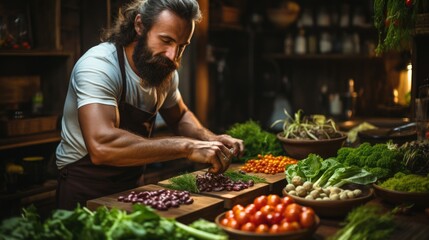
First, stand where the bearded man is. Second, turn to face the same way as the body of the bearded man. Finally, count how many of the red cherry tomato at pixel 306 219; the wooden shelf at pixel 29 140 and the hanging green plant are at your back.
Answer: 1

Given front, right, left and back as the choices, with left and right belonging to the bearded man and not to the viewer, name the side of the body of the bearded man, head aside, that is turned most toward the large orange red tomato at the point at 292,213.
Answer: front

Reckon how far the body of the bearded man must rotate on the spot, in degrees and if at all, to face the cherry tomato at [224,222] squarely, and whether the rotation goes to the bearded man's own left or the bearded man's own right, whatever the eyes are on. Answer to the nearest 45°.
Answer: approximately 45° to the bearded man's own right

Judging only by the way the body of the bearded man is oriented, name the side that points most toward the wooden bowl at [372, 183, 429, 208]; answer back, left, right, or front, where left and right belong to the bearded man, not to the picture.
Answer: front

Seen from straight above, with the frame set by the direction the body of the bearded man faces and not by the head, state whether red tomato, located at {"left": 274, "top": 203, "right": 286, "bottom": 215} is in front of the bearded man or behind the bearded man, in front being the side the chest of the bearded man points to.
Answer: in front

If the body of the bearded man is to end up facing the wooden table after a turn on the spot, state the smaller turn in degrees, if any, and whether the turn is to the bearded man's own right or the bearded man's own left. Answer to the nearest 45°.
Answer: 0° — they already face it

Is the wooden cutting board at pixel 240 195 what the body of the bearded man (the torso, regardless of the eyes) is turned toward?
yes

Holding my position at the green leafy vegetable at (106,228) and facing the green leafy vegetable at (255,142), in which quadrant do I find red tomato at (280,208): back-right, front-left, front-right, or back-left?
front-right

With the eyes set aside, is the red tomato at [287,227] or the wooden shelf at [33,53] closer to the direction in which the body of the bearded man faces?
the red tomato

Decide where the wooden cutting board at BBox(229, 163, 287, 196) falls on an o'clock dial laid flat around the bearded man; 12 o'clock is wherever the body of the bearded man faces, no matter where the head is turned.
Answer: The wooden cutting board is roughly at 11 o'clock from the bearded man.

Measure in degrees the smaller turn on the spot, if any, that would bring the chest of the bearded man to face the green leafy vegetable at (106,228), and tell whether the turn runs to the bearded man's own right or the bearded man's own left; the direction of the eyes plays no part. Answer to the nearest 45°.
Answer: approximately 45° to the bearded man's own right

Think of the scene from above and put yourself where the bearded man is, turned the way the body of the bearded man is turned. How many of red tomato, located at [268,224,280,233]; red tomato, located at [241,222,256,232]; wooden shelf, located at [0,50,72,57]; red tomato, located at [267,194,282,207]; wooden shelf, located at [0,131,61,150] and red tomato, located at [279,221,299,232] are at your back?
2

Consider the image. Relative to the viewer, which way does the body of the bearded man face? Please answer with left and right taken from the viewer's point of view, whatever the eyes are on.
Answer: facing the viewer and to the right of the viewer

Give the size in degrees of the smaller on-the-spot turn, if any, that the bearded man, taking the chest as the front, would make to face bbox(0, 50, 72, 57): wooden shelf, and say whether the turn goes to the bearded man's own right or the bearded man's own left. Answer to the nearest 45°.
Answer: approximately 180°

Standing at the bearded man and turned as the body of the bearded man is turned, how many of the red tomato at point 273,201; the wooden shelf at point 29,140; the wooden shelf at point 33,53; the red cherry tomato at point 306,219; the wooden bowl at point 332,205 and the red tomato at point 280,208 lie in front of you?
4

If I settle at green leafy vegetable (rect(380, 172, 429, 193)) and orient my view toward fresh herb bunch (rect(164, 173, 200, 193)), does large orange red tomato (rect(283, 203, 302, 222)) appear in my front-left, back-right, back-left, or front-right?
front-left

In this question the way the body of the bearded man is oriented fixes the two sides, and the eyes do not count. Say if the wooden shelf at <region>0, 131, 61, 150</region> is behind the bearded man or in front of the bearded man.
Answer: behind

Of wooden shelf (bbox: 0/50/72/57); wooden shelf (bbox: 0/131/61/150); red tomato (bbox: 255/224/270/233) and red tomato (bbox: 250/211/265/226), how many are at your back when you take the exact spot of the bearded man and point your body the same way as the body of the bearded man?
2

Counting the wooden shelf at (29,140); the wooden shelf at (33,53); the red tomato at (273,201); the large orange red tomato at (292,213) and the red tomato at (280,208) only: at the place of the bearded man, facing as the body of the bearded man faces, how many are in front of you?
3

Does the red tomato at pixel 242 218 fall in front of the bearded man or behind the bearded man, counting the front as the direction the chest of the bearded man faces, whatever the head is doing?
in front
